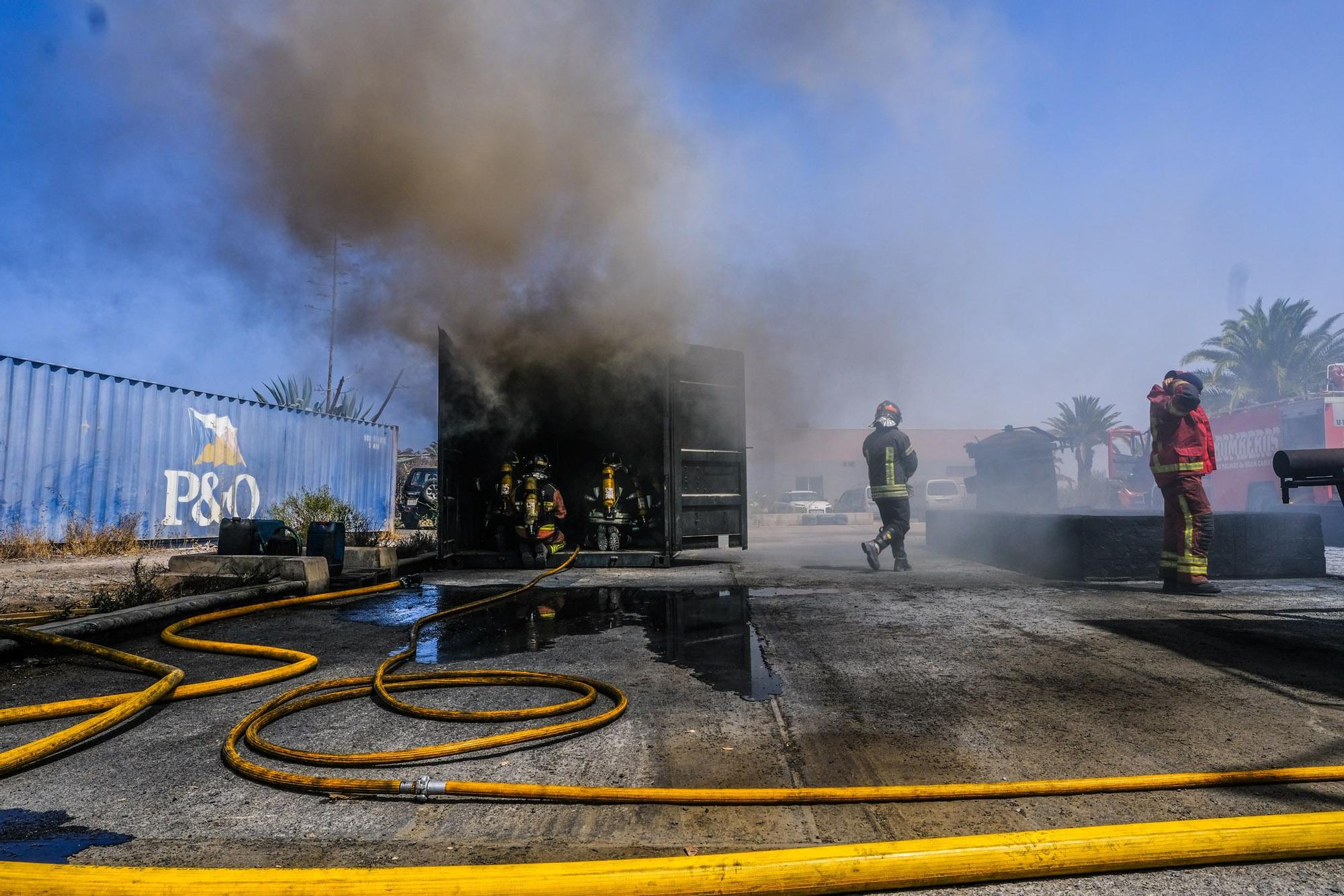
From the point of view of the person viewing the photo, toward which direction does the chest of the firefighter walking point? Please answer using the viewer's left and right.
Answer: facing away from the viewer and to the right of the viewer

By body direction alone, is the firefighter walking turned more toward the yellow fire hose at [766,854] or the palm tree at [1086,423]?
the palm tree

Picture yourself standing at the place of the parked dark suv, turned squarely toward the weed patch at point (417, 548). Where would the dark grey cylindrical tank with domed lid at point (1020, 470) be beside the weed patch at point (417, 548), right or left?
left

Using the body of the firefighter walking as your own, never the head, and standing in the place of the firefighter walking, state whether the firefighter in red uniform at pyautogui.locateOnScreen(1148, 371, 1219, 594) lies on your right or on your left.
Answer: on your right

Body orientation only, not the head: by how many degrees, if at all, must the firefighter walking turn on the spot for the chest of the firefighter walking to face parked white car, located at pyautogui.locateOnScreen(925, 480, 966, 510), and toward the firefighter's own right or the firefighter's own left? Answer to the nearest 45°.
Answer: approximately 45° to the firefighter's own left

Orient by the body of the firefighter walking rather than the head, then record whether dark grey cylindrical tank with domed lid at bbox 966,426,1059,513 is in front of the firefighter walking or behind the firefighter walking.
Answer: in front

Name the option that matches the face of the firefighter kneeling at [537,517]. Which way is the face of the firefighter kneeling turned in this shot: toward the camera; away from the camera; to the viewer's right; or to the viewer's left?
away from the camera

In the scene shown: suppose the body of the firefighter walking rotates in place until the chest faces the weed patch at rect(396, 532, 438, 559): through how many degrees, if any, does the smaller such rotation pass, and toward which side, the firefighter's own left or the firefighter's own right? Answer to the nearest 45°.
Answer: approximately 135° to the firefighter's own left

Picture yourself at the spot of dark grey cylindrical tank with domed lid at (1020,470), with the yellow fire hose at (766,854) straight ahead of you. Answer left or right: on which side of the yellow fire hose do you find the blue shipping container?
right

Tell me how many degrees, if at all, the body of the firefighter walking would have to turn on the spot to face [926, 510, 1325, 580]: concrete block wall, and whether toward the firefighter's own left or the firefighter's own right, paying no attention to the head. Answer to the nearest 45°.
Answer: approximately 45° to the firefighter's own right

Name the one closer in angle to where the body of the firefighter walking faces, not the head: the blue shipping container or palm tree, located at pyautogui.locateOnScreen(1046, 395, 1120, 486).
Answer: the palm tree
